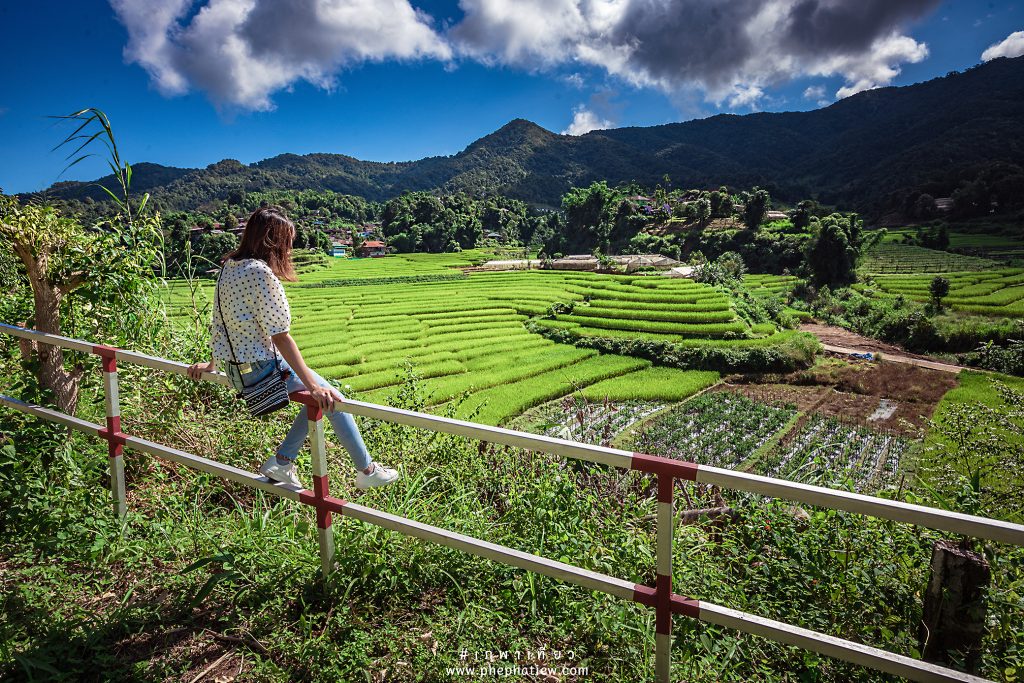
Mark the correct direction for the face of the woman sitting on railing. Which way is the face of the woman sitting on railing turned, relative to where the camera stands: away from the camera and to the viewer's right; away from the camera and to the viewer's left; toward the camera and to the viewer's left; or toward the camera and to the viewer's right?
away from the camera and to the viewer's right

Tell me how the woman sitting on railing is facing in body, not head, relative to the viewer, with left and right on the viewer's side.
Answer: facing away from the viewer and to the right of the viewer

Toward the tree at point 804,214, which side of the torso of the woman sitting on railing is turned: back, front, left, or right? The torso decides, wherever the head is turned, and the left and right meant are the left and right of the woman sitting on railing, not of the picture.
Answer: front

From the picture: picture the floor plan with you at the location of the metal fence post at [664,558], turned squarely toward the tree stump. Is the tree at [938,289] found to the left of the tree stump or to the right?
left

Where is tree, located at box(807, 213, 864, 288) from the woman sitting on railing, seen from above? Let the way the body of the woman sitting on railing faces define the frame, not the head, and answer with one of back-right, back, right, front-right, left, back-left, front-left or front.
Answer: front

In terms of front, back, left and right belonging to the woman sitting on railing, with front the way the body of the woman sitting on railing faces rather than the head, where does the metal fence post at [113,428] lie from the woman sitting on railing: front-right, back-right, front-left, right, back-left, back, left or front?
left

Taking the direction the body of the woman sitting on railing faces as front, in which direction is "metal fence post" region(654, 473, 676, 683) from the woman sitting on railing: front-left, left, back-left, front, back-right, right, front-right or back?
right

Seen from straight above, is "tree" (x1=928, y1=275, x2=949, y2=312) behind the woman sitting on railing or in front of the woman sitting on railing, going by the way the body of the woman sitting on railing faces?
in front

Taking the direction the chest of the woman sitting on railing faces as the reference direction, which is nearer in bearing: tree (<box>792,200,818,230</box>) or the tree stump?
the tree

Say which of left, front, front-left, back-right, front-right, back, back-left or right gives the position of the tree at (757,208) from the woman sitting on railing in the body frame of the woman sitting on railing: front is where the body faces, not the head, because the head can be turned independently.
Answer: front

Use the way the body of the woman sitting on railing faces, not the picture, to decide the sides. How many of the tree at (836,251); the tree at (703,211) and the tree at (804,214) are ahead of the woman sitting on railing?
3

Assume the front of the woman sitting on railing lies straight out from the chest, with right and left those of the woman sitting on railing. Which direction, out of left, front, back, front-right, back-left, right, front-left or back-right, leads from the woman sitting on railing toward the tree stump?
right

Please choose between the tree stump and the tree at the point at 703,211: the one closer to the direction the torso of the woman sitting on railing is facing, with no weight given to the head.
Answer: the tree

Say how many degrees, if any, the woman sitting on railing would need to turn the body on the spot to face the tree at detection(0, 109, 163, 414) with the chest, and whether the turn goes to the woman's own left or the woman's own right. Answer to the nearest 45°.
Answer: approximately 90° to the woman's own left

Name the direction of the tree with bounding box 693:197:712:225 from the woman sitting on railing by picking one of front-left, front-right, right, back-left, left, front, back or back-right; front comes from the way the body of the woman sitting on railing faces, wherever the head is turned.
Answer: front
